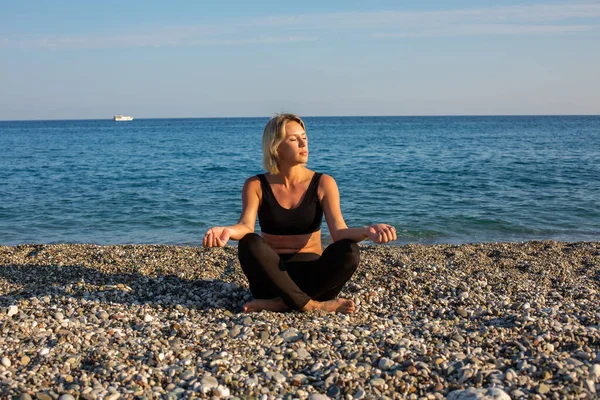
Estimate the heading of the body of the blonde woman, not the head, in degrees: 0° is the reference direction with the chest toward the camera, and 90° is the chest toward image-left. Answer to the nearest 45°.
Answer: approximately 0°

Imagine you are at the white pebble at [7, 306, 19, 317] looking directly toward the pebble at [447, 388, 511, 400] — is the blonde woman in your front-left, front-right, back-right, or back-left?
front-left

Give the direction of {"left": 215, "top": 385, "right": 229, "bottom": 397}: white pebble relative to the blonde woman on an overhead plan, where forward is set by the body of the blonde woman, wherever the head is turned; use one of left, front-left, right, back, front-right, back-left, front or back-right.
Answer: front

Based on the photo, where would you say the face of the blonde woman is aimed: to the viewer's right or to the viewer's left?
to the viewer's right

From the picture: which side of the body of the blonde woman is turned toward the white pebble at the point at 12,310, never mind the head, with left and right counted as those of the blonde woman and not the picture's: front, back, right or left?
right

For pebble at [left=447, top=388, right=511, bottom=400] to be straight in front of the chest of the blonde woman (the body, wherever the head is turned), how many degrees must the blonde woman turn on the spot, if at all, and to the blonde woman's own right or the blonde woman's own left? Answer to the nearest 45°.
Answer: approximately 45° to the blonde woman's own left

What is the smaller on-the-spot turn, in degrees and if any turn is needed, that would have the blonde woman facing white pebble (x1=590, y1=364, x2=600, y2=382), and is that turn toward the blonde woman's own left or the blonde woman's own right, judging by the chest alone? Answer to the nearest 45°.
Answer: approximately 45° to the blonde woman's own left

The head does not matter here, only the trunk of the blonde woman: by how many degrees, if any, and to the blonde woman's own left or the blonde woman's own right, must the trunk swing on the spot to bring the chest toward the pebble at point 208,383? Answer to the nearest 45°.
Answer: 0° — they already face it

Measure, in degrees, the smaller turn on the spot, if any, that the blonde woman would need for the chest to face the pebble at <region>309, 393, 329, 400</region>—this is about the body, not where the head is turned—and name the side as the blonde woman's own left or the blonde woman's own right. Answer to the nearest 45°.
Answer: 0° — they already face it

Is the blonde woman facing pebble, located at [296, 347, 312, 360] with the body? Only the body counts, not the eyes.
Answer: yes

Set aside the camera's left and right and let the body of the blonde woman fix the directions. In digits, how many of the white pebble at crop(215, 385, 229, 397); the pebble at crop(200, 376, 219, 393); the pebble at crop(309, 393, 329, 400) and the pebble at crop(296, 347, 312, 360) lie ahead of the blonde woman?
4

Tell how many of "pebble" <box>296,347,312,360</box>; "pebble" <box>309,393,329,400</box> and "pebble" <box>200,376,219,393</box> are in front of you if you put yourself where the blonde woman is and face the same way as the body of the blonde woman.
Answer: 3

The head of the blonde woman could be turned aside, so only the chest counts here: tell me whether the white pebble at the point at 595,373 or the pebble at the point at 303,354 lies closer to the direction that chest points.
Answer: the pebble

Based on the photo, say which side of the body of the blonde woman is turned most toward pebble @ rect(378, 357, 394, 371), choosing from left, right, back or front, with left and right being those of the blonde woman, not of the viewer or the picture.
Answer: front
